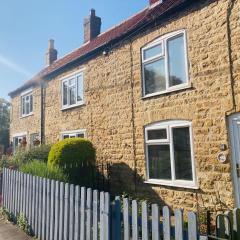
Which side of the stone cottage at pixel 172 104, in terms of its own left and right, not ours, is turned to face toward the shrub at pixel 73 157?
right

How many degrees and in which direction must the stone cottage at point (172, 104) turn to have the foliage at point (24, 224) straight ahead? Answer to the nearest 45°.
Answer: approximately 45° to its right

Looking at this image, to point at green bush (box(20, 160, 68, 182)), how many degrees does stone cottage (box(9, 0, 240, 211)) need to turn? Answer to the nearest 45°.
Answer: approximately 45° to its right

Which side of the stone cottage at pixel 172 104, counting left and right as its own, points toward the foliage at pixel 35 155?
right

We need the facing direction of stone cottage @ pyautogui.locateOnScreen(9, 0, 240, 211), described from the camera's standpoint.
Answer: facing the viewer and to the left of the viewer

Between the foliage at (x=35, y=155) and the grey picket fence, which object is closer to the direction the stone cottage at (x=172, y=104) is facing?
the grey picket fence

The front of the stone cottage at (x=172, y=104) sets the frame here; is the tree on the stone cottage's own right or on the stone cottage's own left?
on the stone cottage's own right

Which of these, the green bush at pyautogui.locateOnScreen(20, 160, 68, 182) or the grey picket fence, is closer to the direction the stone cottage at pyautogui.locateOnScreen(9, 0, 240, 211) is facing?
the grey picket fence

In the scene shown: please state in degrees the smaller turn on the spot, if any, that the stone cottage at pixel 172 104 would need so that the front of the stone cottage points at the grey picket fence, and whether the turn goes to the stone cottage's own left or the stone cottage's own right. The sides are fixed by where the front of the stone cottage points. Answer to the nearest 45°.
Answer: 0° — it already faces it

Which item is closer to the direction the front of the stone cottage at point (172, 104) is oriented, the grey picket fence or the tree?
the grey picket fence
